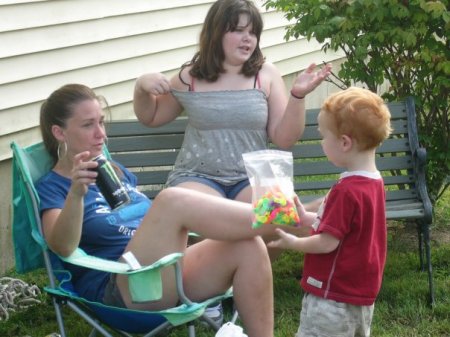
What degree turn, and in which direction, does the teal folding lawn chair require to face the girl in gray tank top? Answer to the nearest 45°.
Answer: approximately 45° to its left

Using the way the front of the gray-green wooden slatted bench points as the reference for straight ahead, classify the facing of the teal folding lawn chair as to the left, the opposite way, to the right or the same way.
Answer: to the left

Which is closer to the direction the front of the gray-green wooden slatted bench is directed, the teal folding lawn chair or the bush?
the teal folding lawn chair

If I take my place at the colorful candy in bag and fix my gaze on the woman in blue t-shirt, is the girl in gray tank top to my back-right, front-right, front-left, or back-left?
front-right

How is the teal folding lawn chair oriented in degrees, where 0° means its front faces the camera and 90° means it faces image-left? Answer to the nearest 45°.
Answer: approximately 270°

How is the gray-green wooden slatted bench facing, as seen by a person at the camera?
facing the viewer

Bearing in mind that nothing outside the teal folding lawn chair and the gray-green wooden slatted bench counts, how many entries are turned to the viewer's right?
1

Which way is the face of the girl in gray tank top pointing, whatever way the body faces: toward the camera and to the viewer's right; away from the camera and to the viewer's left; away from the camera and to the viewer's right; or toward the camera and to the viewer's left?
toward the camera and to the viewer's right

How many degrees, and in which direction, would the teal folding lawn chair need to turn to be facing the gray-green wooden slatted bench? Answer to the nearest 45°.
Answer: approximately 45° to its left
